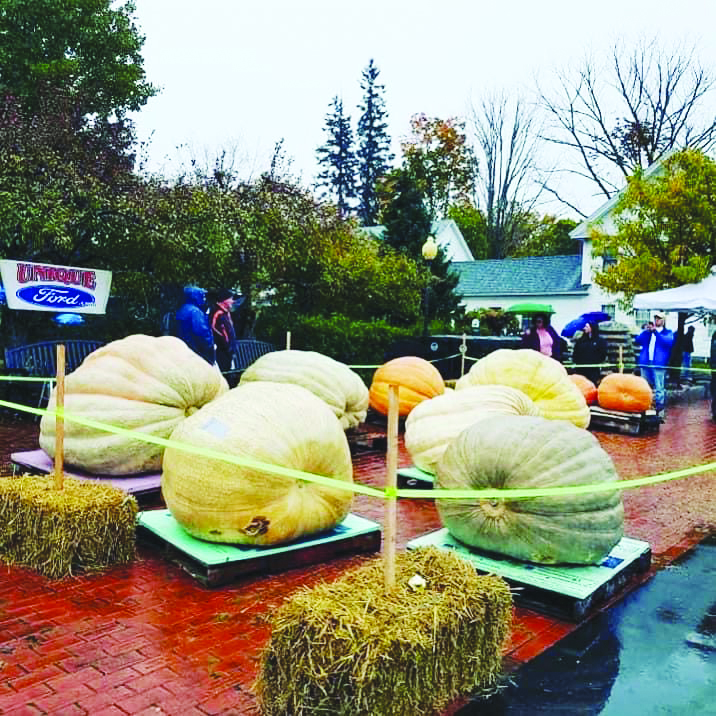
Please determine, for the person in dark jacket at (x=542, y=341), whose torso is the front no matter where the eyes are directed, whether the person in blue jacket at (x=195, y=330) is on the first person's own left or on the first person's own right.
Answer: on the first person's own right

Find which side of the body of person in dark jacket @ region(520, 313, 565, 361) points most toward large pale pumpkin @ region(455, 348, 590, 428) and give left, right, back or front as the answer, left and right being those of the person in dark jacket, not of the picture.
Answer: front

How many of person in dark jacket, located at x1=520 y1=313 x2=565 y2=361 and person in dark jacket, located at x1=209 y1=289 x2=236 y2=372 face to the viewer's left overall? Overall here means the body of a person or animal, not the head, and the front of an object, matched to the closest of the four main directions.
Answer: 0

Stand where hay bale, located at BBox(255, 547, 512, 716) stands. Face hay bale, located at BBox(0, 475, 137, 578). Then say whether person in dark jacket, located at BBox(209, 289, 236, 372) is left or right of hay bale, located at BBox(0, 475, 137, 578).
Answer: right

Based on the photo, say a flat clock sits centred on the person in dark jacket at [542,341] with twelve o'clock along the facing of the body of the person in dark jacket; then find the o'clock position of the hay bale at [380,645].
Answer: The hay bale is roughly at 12 o'clock from the person in dark jacket.

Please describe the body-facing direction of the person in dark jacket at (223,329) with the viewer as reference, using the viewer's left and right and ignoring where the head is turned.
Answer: facing the viewer and to the right of the viewer

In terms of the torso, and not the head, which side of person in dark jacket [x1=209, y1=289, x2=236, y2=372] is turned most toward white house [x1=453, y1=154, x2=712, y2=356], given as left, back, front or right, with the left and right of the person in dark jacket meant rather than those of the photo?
left

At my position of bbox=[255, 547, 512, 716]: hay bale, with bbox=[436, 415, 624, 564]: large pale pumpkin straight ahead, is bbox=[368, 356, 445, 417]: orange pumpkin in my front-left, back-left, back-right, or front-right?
front-left

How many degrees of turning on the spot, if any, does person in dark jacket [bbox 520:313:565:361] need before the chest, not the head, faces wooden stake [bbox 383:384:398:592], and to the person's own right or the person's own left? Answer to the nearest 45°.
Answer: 0° — they already face it

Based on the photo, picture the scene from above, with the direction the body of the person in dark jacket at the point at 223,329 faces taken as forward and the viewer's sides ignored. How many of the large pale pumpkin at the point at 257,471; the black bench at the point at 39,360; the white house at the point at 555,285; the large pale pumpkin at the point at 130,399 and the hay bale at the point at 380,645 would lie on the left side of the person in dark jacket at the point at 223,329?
1

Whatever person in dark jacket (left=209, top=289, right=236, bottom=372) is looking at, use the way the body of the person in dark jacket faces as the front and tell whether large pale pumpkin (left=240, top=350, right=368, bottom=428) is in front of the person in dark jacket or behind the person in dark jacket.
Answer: in front

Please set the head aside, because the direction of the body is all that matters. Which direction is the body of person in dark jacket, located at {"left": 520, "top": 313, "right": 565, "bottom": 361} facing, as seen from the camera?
toward the camera

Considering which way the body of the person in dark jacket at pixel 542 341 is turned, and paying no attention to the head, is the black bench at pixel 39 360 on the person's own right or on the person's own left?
on the person's own right

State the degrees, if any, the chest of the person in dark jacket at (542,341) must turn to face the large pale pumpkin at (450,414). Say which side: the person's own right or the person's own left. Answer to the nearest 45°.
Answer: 0° — they already face it

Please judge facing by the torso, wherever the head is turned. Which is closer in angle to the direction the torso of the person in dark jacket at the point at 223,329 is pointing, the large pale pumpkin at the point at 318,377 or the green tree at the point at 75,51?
the large pale pumpkin

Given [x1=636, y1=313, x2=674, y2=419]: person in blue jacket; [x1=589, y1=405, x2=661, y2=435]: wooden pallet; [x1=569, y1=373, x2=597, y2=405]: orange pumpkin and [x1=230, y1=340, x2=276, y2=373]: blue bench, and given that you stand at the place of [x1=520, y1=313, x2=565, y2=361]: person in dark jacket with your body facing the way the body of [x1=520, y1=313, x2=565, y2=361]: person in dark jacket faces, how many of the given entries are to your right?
1
